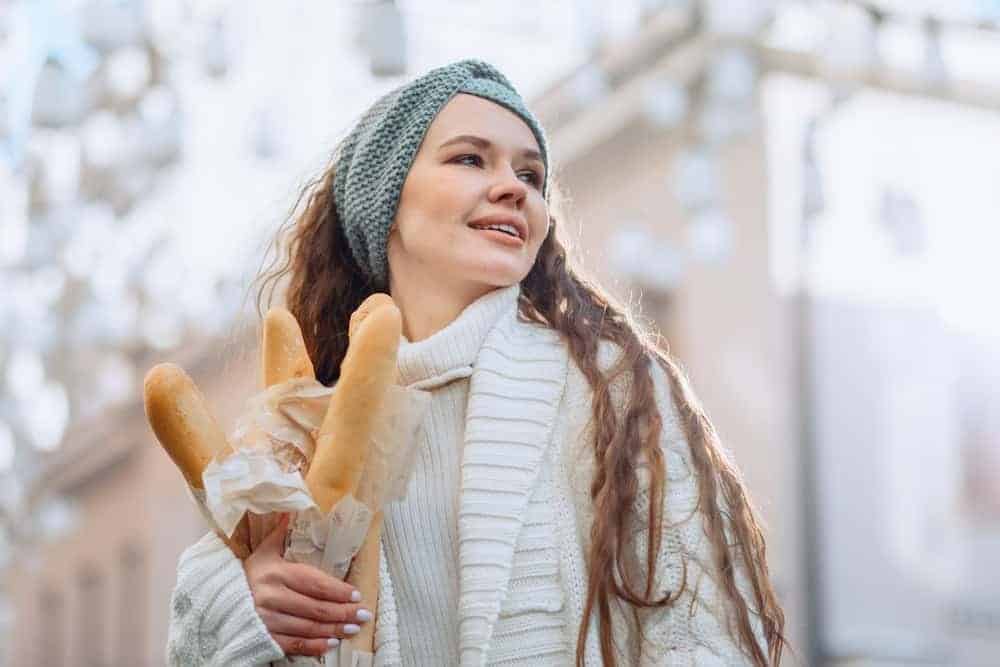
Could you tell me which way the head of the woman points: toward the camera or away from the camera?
toward the camera

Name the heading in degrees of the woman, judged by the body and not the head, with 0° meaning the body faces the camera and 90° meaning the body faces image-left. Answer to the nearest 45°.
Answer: approximately 45°
